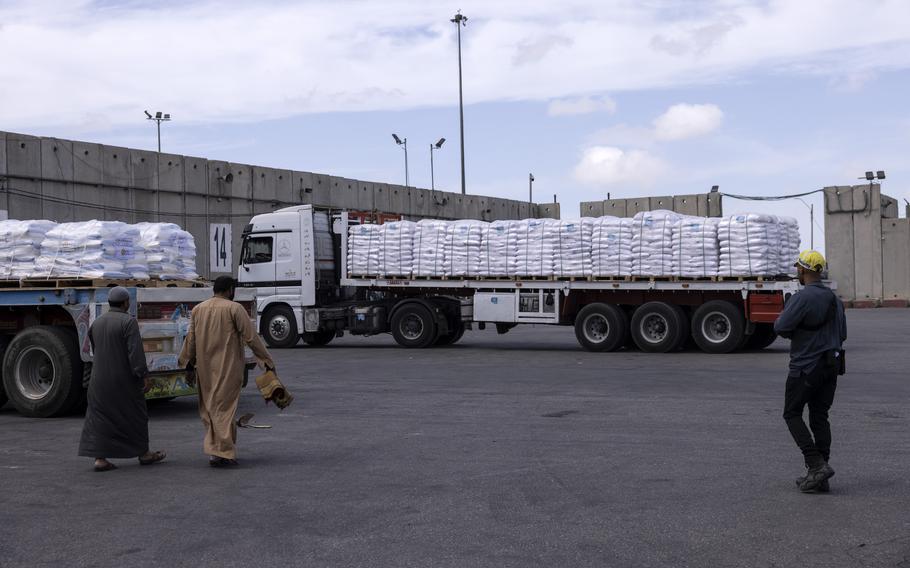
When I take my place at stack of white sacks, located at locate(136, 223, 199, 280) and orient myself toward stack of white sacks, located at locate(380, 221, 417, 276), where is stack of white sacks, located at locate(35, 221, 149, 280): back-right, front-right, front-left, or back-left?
back-left

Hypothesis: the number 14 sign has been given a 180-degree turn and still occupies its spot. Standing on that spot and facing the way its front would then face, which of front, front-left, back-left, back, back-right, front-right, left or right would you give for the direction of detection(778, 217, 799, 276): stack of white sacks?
back-right

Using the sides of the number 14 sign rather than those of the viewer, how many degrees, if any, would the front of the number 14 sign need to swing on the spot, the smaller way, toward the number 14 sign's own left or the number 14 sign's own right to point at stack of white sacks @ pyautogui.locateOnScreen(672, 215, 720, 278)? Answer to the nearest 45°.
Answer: approximately 45° to the number 14 sign's own left

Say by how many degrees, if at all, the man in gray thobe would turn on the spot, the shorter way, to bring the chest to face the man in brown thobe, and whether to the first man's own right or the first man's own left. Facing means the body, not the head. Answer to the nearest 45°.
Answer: approximately 45° to the first man's own right

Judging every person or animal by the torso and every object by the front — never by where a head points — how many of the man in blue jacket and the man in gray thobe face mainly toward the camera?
0

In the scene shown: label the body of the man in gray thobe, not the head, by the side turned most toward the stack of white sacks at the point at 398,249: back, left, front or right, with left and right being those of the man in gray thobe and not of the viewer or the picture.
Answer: front

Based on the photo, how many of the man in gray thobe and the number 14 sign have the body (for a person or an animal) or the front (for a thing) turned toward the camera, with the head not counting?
1

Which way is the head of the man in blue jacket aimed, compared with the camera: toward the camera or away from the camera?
away from the camera

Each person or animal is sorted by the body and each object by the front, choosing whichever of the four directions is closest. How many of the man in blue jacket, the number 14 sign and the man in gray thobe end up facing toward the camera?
1

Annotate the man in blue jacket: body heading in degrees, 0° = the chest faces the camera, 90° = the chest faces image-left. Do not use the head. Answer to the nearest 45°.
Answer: approximately 135°

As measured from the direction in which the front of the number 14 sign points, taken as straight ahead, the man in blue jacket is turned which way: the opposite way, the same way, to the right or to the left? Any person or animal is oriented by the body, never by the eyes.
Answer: the opposite way

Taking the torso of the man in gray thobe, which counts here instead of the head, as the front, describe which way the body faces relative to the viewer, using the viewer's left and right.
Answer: facing away from the viewer and to the right of the viewer

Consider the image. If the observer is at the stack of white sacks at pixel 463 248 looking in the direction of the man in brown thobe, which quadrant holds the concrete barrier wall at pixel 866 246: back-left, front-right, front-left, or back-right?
back-left

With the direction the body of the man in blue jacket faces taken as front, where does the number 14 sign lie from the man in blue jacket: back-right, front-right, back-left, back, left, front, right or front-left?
front

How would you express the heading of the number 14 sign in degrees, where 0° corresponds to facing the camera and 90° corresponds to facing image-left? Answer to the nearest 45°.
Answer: approximately 0°

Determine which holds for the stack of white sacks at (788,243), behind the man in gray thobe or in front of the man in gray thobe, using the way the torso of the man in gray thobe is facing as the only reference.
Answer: in front
